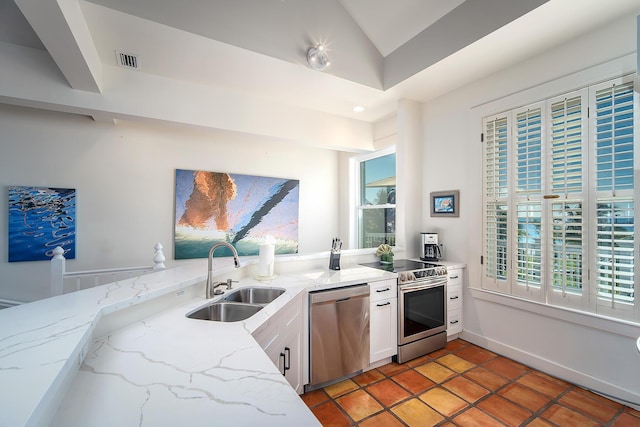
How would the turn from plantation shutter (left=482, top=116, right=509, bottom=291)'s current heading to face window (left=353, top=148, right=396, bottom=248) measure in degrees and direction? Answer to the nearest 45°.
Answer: approximately 90° to its right

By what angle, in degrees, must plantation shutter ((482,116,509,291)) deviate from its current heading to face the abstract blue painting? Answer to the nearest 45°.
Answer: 0° — it already faces it

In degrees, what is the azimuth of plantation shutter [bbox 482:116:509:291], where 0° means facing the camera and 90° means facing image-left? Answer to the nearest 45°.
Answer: approximately 45°

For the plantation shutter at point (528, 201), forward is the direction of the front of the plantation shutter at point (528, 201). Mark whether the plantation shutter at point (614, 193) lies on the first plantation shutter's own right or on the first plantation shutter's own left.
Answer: on the first plantation shutter's own left

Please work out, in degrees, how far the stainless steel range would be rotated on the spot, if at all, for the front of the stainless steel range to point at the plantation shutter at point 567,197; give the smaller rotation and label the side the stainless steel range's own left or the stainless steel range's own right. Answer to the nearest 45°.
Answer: approximately 45° to the stainless steel range's own left

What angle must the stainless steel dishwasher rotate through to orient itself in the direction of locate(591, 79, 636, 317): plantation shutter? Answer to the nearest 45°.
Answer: approximately 45° to its left

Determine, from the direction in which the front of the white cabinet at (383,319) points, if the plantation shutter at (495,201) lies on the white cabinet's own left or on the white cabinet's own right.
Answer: on the white cabinet's own left

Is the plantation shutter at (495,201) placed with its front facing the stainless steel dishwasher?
yes

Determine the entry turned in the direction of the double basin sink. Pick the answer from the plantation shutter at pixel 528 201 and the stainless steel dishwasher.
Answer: the plantation shutter

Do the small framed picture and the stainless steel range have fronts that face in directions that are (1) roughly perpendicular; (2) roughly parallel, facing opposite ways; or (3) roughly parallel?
roughly perpendicular

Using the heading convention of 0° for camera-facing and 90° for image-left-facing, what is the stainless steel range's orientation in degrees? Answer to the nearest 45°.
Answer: approximately 315°

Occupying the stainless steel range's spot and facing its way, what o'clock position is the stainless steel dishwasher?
The stainless steel dishwasher is roughly at 3 o'clock from the stainless steel range.

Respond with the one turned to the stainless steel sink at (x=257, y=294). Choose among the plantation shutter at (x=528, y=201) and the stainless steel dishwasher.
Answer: the plantation shutter

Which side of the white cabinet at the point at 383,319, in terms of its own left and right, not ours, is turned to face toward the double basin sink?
right
